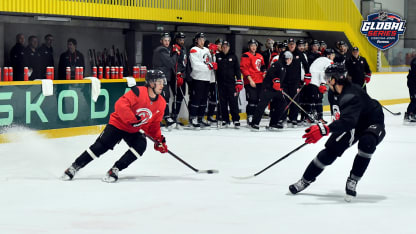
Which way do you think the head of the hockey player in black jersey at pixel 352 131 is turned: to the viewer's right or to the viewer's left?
to the viewer's left

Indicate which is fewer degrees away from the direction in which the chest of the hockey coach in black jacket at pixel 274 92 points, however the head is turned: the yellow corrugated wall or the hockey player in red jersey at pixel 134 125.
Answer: the hockey player in red jersey

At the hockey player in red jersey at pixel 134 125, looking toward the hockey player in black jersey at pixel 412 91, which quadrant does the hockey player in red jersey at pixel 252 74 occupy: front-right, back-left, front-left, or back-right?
front-left

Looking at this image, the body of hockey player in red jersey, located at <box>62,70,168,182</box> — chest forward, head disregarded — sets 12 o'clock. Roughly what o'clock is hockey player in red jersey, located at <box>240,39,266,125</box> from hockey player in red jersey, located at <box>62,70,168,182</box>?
hockey player in red jersey, located at <box>240,39,266,125</box> is roughly at 8 o'clock from hockey player in red jersey, located at <box>62,70,168,182</box>.

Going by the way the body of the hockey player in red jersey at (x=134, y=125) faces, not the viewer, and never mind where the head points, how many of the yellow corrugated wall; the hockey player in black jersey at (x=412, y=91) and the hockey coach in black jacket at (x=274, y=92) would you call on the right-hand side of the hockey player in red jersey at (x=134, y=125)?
0

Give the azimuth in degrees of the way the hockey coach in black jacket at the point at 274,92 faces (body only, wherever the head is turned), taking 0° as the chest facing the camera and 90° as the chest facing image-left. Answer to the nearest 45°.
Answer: approximately 315°

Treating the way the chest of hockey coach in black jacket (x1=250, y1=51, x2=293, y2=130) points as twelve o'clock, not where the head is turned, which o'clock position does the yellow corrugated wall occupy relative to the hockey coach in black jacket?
The yellow corrugated wall is roughly at 7 o'clock from the hockey coach in black jacket.

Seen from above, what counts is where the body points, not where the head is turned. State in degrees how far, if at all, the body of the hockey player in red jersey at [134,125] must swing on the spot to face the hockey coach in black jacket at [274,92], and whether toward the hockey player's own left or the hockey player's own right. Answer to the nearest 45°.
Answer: approximately 90° to the hockey player's own left

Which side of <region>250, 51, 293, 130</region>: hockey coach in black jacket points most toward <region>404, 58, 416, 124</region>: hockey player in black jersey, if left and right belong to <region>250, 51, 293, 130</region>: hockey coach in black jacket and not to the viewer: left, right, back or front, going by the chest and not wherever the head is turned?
left

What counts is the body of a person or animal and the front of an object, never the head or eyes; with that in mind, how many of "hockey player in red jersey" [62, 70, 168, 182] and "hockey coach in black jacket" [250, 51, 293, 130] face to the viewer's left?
0

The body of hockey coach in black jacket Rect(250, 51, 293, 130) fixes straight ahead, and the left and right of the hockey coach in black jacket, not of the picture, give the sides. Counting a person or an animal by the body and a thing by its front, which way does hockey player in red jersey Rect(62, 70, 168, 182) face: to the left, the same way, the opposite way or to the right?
the same way

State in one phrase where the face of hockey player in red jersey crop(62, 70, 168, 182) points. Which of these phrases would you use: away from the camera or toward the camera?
toward the camera

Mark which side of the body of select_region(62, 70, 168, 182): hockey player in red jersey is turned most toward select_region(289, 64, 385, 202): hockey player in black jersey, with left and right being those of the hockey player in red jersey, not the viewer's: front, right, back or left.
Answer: front

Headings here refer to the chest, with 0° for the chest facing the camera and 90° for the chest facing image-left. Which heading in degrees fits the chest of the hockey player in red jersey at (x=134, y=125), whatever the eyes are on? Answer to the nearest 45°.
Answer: approximately 315°
